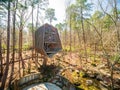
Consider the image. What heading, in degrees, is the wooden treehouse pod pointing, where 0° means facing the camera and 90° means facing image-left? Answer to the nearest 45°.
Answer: approximately 315°

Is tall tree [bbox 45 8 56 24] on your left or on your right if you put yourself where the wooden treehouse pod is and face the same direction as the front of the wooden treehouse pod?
on your left
